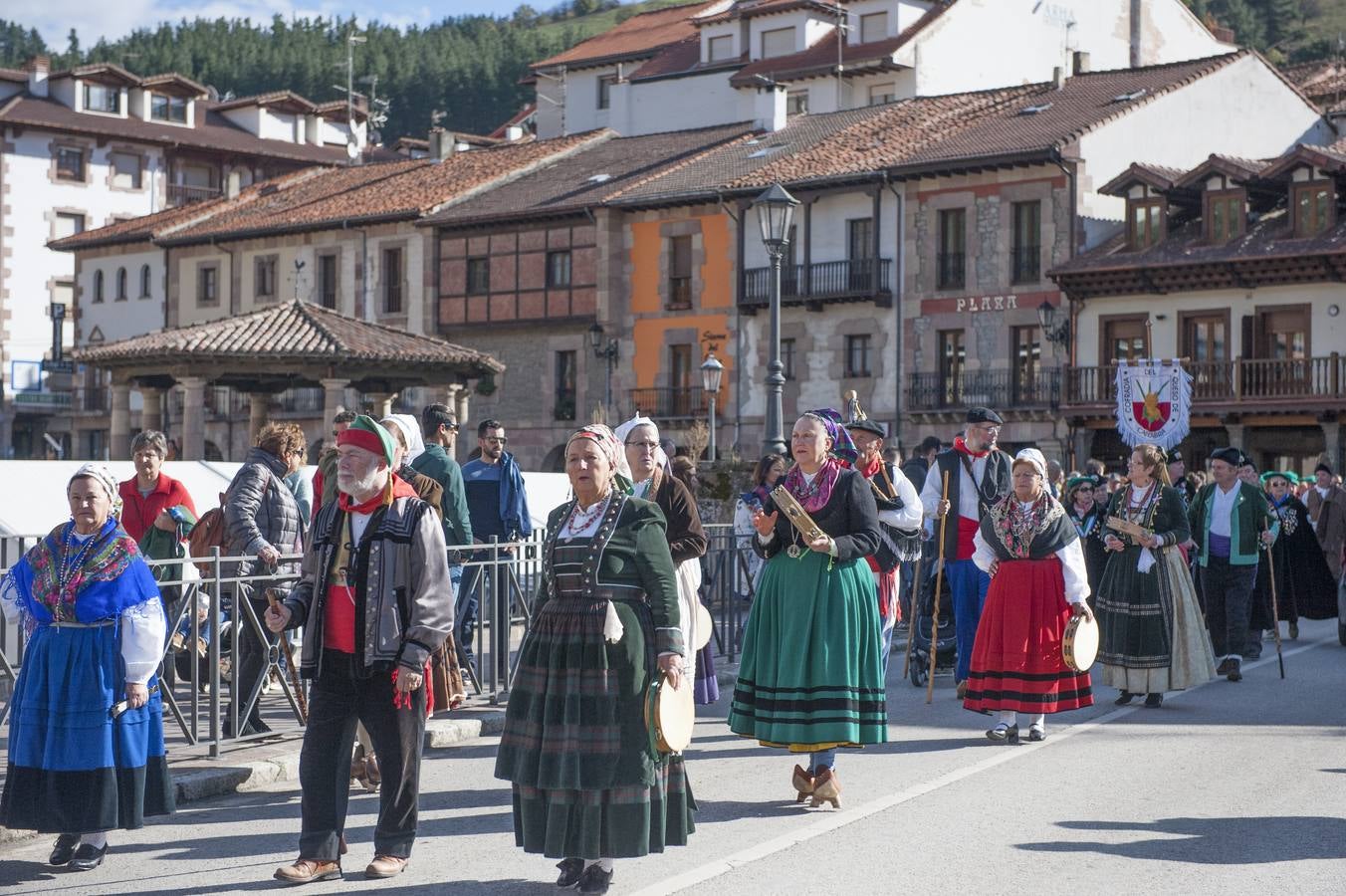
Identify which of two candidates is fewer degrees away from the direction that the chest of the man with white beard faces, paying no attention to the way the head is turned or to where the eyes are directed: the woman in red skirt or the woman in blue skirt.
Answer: the woman in blue skirt

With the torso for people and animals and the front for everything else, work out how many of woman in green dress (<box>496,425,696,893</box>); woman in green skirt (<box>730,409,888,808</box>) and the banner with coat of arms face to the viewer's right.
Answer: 0

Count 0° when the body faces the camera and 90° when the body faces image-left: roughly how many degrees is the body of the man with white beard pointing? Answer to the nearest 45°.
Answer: approximately 45°

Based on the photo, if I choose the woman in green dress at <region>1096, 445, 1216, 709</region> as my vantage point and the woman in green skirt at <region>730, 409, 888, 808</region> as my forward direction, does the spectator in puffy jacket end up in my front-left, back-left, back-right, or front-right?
front-right

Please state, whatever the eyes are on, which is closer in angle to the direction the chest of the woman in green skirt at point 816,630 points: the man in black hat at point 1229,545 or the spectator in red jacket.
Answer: the spectator in red jacket

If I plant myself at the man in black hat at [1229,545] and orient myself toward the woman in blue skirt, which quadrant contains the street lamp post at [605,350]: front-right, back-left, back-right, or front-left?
back-right

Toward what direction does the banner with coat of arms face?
toward the camera

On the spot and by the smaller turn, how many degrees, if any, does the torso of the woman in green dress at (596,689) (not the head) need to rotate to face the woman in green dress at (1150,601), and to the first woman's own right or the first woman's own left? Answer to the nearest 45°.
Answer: approximately 180°

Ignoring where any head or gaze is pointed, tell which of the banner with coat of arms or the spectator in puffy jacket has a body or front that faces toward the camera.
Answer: the banner with coat of arms

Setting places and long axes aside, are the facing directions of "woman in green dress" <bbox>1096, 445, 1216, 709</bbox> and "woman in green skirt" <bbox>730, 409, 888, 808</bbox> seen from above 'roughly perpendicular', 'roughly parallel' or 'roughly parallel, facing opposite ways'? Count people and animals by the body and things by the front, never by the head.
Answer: roughly parallel

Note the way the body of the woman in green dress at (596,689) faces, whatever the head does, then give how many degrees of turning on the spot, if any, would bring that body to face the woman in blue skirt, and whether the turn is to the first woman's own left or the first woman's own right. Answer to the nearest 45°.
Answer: approximately 45° to the first woman's own right

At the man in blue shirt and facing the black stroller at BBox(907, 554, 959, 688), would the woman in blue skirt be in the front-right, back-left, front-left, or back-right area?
back-right

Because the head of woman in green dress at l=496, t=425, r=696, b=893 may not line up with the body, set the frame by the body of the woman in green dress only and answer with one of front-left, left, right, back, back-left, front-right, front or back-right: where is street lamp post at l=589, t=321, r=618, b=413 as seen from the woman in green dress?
back-right
